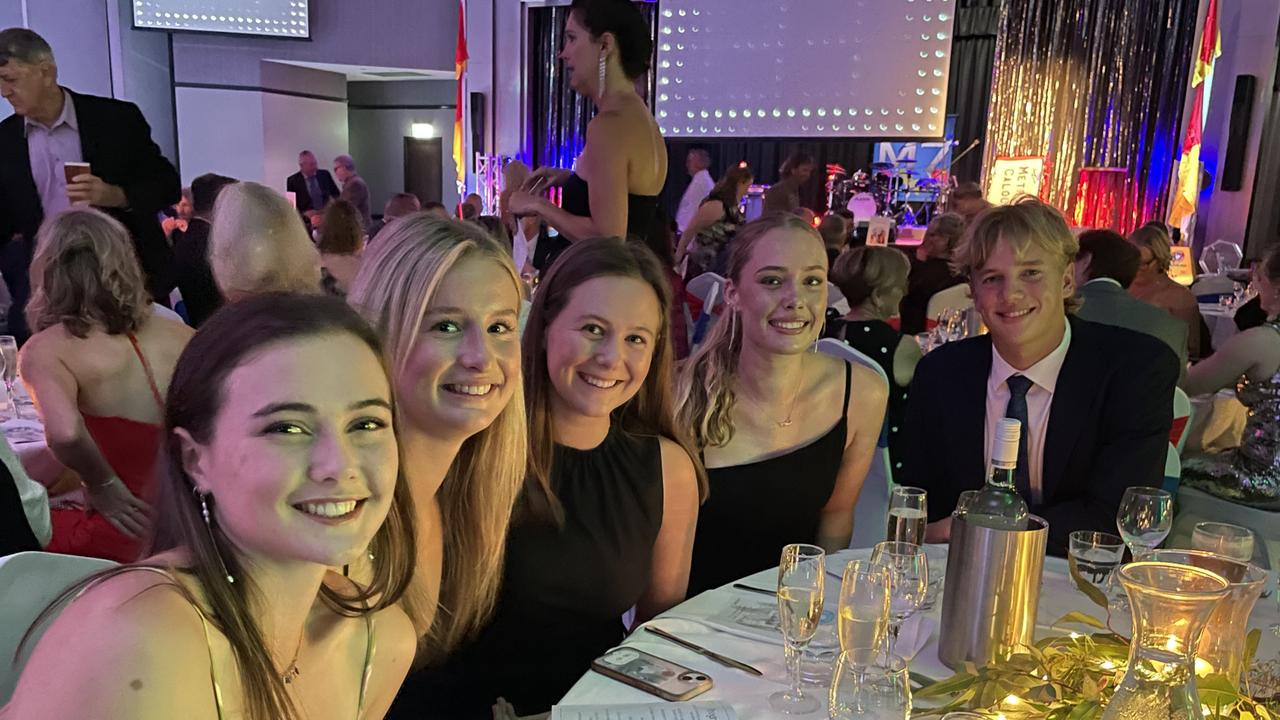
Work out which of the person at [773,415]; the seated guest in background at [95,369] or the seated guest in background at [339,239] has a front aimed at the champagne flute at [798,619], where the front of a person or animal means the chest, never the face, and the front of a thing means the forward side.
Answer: the person

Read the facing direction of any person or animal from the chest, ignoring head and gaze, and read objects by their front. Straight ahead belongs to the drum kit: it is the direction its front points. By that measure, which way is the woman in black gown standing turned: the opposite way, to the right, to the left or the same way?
to the right

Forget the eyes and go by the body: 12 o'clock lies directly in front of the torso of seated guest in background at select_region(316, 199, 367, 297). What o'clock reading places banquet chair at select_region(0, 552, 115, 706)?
The banquet chair is roughly at 6 o'clock from the seated guest in background.

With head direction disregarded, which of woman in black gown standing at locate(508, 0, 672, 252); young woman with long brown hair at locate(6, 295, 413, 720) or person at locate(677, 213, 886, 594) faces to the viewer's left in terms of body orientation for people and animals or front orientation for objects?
the woman in black gown standing

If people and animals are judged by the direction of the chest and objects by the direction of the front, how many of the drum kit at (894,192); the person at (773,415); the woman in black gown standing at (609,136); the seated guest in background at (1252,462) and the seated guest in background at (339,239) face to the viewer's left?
2

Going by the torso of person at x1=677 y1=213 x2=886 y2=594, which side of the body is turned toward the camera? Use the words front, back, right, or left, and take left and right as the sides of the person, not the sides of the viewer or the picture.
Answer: front

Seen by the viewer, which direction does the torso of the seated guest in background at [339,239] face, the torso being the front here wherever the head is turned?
away from the camera

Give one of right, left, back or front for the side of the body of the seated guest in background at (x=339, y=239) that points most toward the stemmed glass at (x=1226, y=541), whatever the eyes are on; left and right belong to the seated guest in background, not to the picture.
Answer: back

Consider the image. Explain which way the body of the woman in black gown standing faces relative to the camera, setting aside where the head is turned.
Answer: to the viewer's left

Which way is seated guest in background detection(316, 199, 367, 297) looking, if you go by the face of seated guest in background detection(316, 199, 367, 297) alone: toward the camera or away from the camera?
away from the camera

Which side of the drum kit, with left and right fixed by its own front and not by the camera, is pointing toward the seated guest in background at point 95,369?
front

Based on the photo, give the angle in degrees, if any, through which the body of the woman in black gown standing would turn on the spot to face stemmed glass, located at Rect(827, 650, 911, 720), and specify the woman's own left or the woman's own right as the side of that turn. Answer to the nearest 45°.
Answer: approximately 90° to the woman's own left

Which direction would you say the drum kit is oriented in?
toward the camera

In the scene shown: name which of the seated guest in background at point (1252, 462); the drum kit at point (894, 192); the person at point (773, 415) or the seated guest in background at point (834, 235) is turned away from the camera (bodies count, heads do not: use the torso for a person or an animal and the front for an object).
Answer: the seated guest in background at point (834, 235)

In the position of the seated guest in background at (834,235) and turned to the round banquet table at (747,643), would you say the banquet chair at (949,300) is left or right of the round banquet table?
left

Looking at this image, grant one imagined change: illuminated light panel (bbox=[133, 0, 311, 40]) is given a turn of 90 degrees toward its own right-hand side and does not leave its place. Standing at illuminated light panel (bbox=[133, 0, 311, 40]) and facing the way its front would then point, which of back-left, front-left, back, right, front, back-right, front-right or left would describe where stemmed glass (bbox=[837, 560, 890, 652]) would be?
left
